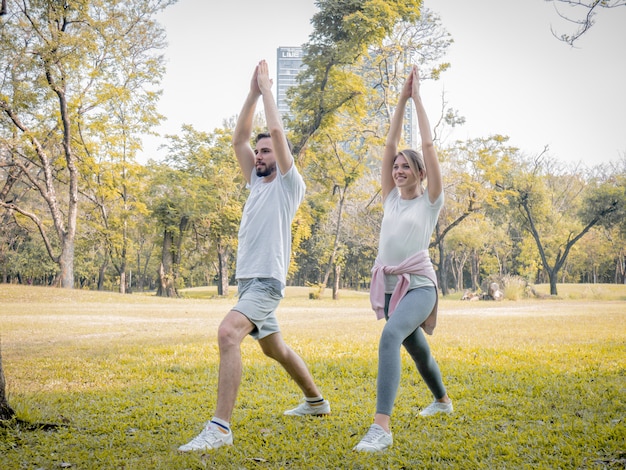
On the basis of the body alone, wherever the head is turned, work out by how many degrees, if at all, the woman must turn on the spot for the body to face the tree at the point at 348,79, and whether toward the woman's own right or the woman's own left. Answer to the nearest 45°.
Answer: approximately 135° to the woman's own right

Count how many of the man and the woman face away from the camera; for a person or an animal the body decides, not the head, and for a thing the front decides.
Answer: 0

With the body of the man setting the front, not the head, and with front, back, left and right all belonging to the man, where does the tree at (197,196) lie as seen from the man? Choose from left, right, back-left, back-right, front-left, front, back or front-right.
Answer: back-right

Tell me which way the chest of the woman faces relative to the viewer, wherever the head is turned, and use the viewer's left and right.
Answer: facing the viewer and to the left of the viewer

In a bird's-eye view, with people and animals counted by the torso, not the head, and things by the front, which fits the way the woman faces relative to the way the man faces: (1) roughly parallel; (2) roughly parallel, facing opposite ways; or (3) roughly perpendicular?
roughly parallel

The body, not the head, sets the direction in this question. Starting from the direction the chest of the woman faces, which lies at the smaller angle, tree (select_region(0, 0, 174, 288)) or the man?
the man

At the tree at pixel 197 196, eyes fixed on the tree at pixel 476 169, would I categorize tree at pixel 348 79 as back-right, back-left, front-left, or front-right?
front-right

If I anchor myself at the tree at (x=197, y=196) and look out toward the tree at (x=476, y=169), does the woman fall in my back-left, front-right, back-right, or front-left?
front-right

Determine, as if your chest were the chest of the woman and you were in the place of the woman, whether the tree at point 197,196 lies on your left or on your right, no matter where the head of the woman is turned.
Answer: on your right

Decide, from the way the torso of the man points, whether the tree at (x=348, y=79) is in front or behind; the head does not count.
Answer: behind

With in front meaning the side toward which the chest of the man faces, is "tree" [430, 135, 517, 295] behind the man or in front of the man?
behind
